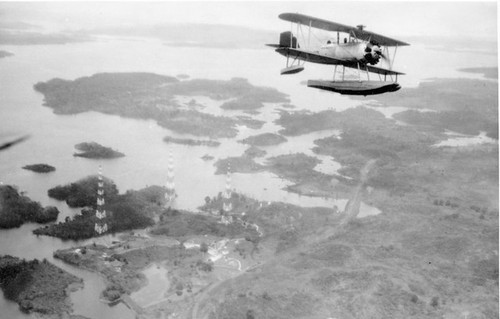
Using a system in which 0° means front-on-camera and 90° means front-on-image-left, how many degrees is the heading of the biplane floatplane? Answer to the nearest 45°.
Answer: approximately 315°

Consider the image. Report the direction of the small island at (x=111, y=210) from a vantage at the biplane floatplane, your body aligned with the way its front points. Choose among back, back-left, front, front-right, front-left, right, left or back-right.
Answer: back

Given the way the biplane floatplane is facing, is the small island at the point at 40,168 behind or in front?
behind

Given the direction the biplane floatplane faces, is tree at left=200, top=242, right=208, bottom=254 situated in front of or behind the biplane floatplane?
behind
